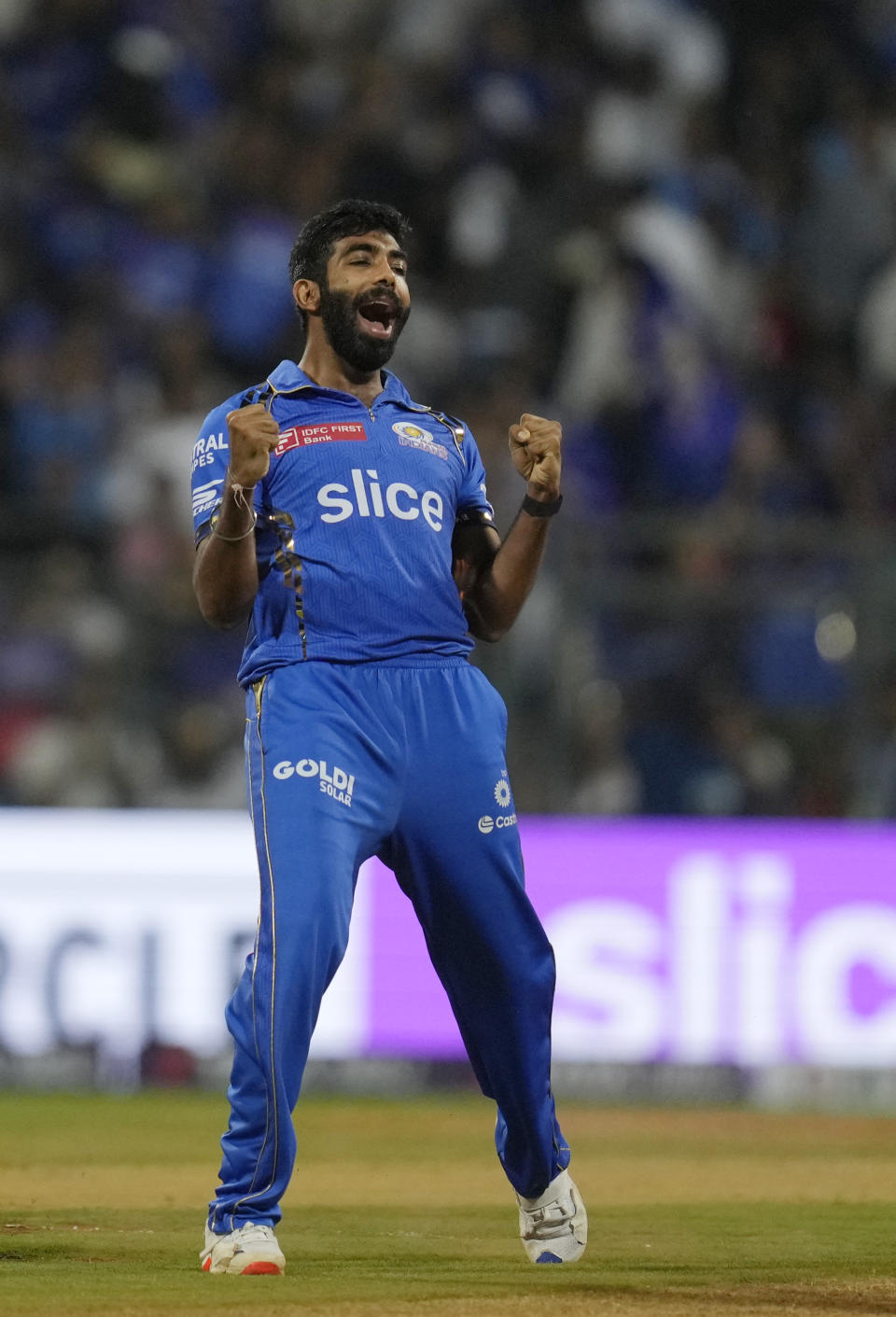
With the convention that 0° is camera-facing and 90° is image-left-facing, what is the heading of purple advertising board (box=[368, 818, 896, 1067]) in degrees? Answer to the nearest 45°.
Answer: approximately 0°

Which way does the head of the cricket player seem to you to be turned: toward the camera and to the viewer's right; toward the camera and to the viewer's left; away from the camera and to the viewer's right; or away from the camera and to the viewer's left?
toward the camera and to the viewer's right

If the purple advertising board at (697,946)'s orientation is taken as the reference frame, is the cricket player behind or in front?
in front
